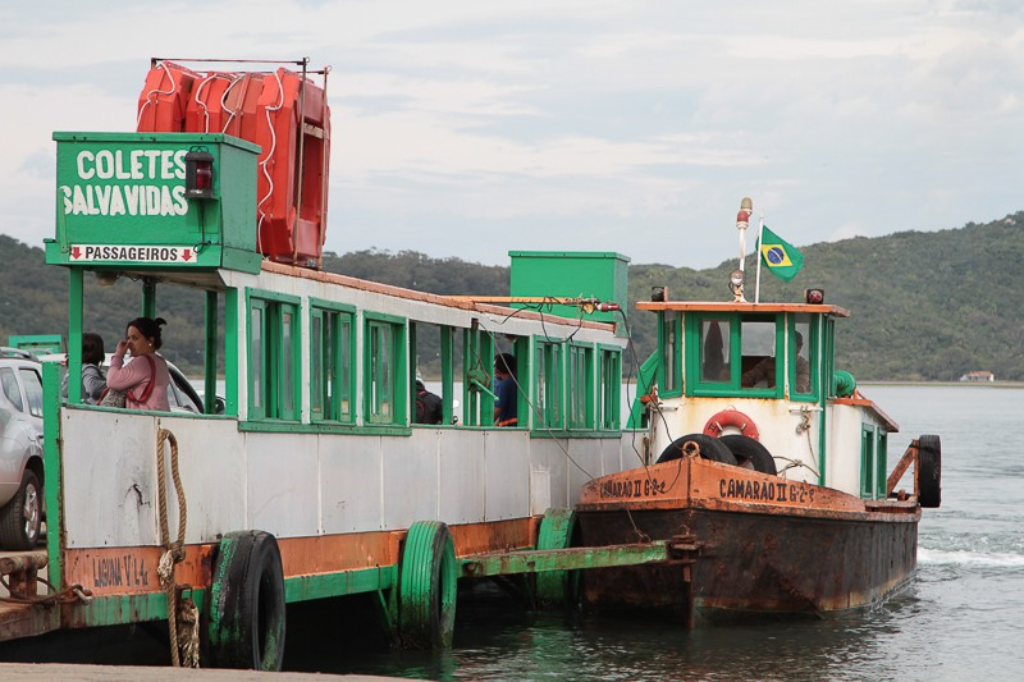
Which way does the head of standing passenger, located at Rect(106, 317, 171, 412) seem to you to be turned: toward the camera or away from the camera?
toward the camera

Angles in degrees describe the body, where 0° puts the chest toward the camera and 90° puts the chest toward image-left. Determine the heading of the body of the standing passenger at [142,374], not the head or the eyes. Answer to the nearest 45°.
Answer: approximately 90°

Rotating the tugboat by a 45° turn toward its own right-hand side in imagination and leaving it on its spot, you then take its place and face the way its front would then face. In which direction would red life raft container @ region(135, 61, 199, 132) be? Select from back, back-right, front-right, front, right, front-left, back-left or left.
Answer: front-left

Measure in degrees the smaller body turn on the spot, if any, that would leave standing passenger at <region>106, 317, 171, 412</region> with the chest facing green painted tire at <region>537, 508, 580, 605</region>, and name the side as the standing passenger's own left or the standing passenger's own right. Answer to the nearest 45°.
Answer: approximately 135° to the standing passenger's own right

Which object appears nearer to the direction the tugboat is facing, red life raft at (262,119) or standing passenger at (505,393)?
the red life raft

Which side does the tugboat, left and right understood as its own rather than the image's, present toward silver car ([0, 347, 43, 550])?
front

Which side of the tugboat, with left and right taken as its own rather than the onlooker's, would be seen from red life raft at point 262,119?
front

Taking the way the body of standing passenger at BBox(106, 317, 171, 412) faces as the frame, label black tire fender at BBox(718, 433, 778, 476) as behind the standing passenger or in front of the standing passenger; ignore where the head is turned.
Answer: behind

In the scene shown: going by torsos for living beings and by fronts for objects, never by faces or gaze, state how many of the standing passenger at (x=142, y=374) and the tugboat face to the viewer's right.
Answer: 0
